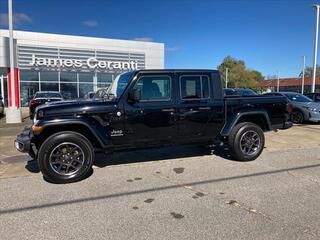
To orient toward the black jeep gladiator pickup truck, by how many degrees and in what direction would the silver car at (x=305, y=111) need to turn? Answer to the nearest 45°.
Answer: approximately 45° to its right

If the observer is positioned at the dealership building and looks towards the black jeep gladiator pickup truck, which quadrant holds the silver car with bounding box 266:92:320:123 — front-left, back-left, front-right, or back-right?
front-left

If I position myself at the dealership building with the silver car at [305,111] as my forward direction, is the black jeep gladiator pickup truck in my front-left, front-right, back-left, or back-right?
front-right

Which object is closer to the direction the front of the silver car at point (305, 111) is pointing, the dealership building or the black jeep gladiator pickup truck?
the black jeep gladiator pickup truck
